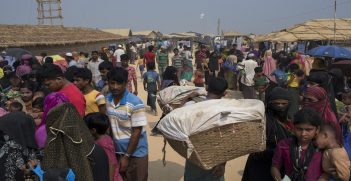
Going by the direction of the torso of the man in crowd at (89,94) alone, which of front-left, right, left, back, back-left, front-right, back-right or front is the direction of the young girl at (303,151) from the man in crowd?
left

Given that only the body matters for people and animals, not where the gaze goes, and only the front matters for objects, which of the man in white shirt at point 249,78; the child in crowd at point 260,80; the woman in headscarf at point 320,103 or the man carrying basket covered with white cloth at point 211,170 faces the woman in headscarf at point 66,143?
the woman in headscarf at point 320,103

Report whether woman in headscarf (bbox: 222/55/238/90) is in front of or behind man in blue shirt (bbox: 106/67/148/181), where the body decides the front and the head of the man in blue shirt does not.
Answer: behind

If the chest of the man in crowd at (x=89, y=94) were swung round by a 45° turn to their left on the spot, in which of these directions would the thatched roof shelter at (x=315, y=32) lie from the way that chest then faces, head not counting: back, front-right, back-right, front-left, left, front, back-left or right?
back-left

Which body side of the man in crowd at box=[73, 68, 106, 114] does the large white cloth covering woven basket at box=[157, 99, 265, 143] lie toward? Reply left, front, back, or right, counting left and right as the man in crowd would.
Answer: left

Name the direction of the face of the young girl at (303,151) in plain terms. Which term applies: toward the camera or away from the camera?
toward the camera

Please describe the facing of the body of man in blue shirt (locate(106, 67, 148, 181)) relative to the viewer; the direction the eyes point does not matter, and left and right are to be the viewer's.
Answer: facing the viewer and to the left of the viewer

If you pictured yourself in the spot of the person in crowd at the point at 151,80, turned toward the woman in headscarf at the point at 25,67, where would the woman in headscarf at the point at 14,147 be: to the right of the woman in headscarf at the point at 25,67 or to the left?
left

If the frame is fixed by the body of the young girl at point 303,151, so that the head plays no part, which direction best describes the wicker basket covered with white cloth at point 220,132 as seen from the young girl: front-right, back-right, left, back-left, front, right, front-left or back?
right

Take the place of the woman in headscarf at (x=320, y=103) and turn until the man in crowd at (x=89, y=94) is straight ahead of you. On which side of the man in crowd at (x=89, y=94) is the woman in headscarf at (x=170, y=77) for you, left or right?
right

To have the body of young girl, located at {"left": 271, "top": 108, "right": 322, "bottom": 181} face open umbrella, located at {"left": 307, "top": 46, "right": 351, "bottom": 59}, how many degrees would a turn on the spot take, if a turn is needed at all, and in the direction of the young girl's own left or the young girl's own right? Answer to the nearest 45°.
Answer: approximately 180°

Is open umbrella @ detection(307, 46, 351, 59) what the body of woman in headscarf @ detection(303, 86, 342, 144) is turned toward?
no

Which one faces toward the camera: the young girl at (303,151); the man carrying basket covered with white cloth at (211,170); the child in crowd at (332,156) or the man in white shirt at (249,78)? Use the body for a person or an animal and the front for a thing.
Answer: the young girl

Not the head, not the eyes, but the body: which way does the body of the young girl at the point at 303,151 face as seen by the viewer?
toward the camera
